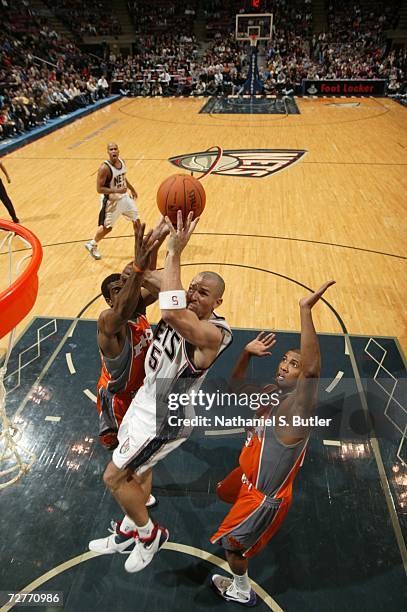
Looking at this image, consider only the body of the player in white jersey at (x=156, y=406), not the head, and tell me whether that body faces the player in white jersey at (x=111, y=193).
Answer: no

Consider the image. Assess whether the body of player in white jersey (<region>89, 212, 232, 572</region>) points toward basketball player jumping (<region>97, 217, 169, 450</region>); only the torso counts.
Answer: no

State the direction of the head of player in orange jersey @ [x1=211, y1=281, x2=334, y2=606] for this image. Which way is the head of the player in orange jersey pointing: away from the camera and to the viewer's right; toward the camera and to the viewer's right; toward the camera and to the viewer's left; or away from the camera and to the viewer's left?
toward the camera and to the viewer's left

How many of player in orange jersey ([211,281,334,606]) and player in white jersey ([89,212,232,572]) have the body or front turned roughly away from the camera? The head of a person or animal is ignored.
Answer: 0

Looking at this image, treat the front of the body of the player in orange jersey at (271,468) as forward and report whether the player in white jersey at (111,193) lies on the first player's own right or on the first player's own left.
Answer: on the first player's own right

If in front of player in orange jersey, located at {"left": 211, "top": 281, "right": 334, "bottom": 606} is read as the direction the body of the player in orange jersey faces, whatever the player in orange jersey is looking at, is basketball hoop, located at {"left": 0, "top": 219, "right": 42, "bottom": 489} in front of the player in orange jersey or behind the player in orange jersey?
in front

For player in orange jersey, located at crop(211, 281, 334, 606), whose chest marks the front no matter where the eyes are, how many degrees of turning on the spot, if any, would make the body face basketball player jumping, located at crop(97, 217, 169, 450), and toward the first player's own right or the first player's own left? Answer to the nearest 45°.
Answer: approximately 45° to the first player's own right

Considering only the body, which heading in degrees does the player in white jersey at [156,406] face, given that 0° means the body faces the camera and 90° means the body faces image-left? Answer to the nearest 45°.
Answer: approximately 45°

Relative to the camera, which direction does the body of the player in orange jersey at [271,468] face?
to the viewer's left

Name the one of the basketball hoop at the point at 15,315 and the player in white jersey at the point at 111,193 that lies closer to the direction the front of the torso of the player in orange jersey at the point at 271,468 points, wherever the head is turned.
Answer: the basketball hoop
